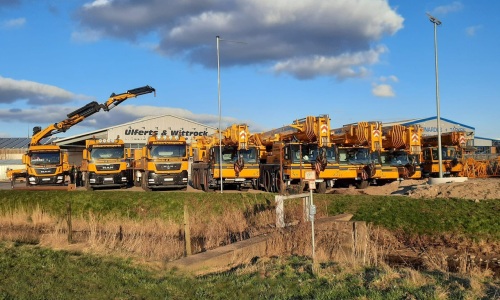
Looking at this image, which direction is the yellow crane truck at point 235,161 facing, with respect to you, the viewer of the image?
facing the viewer

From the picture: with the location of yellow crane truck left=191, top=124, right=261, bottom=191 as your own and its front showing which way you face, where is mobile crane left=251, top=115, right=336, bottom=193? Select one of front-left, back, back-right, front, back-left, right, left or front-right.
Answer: front-left

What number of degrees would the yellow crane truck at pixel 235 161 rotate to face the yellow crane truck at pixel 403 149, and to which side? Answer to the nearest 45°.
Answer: approximately 90° to its left

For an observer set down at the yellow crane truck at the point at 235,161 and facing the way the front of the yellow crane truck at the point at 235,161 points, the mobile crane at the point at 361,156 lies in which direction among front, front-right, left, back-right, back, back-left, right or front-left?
left

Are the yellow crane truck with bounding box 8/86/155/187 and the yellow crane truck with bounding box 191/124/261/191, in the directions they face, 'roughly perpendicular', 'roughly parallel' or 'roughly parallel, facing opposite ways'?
roughly parallel

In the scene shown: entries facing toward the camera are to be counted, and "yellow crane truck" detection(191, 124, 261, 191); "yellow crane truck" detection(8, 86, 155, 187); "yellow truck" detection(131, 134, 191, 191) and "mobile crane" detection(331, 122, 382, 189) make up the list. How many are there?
4

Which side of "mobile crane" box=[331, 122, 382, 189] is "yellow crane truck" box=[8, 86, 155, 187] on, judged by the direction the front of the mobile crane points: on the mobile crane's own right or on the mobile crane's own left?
on the mobile crane's own right

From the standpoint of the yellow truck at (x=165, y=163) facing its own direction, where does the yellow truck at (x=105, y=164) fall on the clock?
The yellow truck at (x=105, y=164) is roughly at 4 o'clock from the yellow truck at (x=165, y=163).

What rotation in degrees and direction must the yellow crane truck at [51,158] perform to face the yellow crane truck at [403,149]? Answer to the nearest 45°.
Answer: approximately 45° to its left

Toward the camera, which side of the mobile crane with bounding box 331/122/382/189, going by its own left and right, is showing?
front

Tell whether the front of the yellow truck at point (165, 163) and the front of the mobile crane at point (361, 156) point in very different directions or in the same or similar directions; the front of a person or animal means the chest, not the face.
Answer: same or similar directions

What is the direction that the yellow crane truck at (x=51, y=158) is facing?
toward the camera

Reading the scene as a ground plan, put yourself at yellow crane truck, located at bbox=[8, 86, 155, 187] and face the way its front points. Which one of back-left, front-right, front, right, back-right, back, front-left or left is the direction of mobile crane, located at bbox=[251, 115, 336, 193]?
front-left

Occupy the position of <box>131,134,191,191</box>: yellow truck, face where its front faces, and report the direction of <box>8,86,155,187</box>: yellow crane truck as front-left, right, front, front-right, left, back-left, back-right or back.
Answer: back-right

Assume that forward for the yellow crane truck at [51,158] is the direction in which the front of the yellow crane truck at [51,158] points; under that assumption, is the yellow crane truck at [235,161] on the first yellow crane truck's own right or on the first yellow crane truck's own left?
on the first yellow crane truck's own left
